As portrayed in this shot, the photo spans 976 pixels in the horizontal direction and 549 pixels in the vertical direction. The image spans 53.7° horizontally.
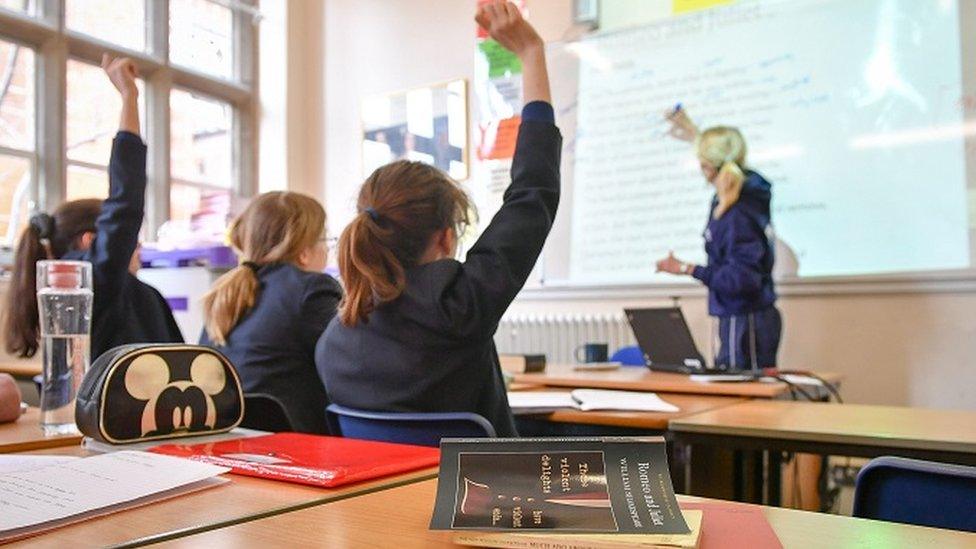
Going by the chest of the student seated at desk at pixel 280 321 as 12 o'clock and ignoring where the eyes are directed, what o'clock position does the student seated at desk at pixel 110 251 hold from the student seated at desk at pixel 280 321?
the student seated at desk at pixel 110 251 is roughly at 9 o'clock from the student seated at desk at pixel 280 321.

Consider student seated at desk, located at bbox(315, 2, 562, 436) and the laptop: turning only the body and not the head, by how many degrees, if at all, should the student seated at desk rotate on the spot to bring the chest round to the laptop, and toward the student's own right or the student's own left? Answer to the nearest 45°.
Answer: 0° — they already face it

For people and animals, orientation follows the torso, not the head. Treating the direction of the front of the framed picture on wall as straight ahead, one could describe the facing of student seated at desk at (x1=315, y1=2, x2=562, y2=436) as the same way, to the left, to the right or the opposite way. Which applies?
the opposite way

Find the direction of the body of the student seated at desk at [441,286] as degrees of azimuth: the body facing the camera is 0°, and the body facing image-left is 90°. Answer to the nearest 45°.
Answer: approximately 225°

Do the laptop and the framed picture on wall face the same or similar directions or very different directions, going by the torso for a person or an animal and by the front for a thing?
very different directions

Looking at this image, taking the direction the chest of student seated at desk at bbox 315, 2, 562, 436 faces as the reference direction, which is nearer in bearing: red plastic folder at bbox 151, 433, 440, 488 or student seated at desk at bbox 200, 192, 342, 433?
the student seated at desk

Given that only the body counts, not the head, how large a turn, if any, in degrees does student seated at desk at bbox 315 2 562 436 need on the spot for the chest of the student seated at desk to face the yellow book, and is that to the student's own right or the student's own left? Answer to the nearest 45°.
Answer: approximately 135° to the student's own right

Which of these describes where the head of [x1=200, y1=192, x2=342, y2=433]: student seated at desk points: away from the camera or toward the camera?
away from the camera
